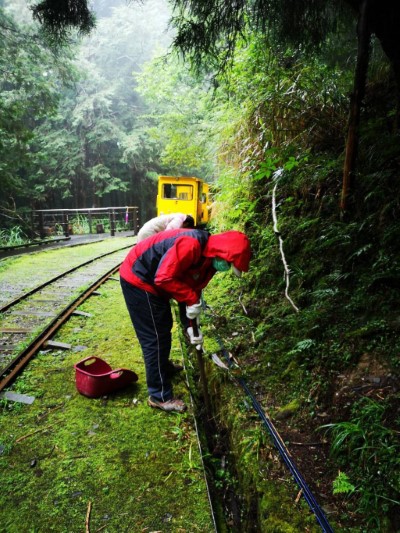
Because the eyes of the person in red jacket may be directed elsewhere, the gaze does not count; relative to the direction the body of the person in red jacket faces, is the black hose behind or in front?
in front

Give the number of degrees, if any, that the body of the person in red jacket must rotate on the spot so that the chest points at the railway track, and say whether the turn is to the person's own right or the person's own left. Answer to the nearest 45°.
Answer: approximately 135° to the person's own left

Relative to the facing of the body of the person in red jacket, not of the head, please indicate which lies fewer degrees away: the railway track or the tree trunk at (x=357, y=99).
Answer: the tree trunk

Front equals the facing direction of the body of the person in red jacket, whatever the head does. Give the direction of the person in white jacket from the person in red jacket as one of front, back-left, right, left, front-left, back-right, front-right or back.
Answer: left

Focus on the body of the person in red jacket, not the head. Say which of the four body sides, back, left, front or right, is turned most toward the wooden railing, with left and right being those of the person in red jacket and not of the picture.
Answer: left

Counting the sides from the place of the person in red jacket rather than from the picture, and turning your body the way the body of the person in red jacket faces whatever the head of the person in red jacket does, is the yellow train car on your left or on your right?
on your left

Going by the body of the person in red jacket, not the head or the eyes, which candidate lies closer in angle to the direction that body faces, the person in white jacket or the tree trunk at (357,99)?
the tree trunk

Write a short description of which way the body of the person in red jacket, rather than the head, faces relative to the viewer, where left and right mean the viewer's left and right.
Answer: facing to the right of the viewer

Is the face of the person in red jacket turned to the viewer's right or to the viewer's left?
to the viewer's right
